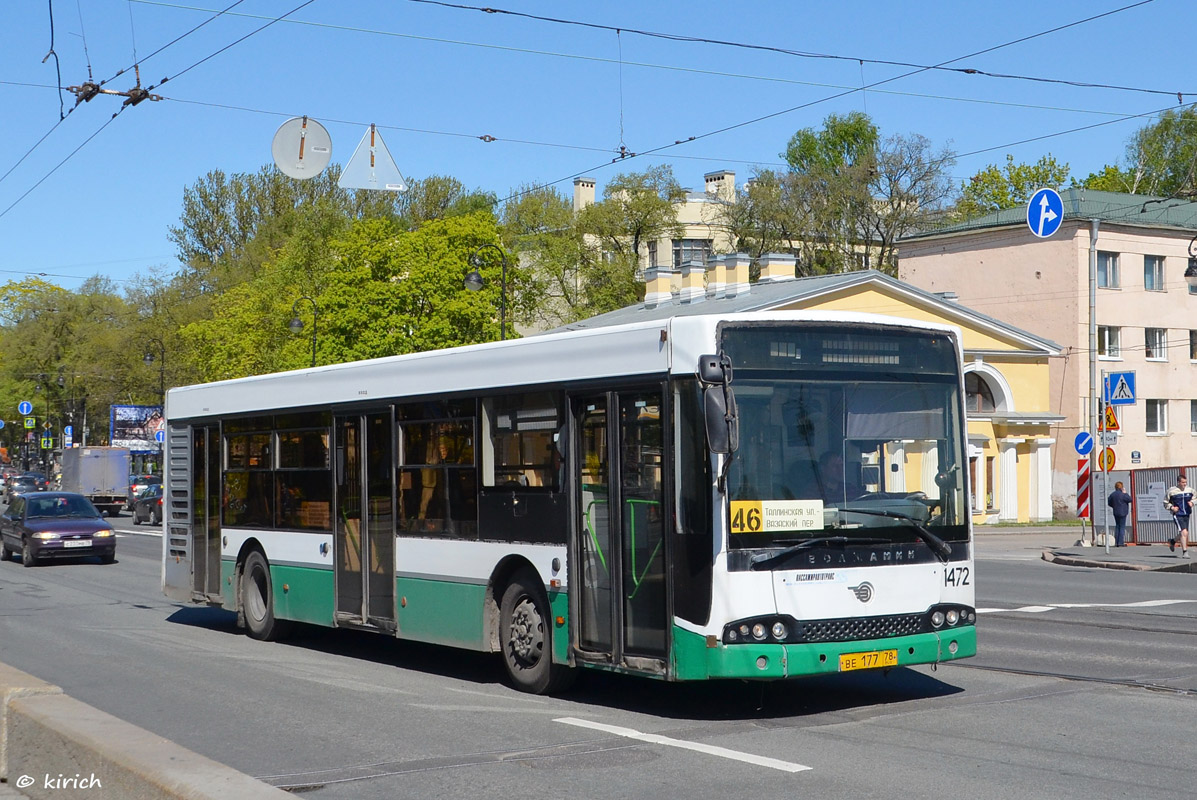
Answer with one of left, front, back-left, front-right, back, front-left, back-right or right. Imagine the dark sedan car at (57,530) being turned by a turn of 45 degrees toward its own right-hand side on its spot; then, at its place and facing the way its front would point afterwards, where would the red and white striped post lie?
back-left

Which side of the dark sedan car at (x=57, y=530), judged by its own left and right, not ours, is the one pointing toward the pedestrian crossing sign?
left

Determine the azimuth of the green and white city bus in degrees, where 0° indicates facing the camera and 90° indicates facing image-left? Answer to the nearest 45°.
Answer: approximately 315°

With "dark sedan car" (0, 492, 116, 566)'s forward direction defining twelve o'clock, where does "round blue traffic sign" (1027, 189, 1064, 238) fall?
The round blue traffic sign is roughly at 10 o'clock from the dark sedan car.

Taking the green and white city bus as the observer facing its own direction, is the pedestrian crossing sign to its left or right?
on its left

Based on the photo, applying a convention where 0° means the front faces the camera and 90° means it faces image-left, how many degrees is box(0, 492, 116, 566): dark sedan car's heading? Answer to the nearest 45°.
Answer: approximately 0°
